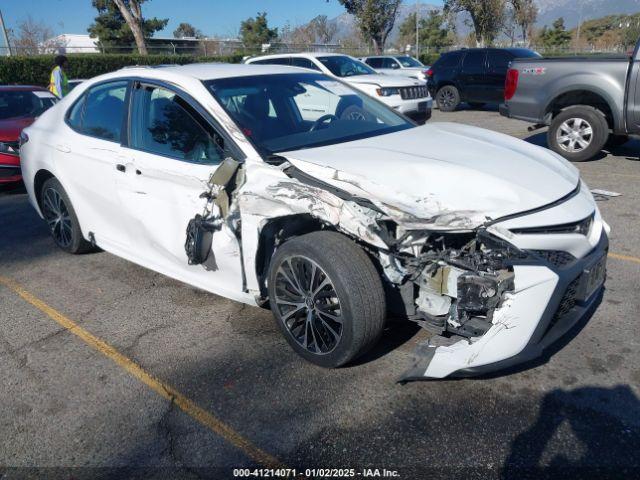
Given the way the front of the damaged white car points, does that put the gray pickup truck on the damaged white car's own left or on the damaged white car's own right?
on the damaged white car's own left

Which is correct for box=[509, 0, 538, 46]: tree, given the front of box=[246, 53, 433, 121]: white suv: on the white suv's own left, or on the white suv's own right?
on the white suv's own left

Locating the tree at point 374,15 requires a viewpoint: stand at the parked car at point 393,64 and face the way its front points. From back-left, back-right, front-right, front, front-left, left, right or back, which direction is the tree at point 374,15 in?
back-left

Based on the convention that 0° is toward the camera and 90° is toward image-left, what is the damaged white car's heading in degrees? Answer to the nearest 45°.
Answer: approximately 315°

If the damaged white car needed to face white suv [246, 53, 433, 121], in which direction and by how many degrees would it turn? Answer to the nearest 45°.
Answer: approximately 135° to its left

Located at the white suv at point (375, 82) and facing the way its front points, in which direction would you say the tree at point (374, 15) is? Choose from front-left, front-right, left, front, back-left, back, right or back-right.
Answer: back-left

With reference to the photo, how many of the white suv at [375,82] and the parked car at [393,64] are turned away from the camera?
0

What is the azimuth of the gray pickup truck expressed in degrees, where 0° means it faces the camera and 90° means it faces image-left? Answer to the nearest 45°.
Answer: approximately 270°

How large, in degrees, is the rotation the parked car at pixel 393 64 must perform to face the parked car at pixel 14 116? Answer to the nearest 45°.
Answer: approximately 90° to its right

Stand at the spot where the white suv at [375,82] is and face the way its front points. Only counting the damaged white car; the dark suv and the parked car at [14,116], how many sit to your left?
1

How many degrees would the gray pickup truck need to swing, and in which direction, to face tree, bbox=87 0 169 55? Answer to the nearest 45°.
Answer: approximately 135° to its left
